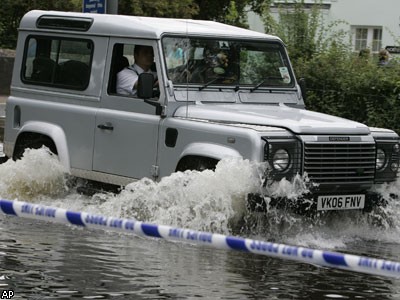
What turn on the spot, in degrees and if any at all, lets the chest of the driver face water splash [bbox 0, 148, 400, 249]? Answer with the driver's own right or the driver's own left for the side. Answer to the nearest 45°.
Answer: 0° — they already face it

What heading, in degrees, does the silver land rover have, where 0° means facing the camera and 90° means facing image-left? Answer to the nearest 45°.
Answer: approximately 315°
